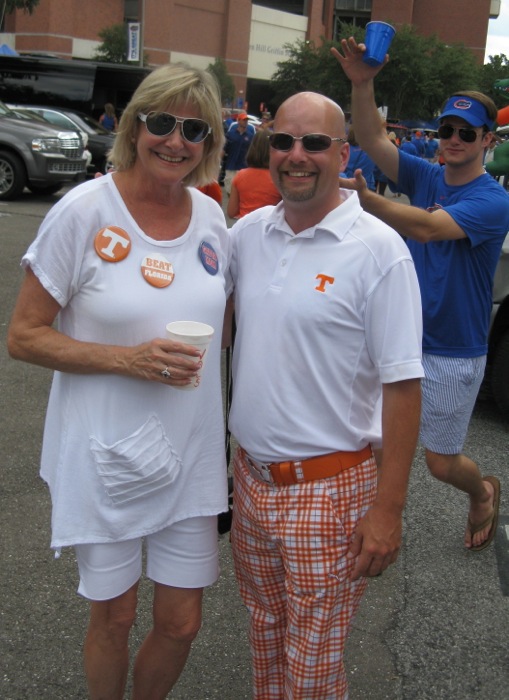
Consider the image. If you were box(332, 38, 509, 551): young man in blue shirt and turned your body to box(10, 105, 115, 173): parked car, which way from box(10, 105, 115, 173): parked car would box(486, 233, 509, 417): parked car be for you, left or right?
right

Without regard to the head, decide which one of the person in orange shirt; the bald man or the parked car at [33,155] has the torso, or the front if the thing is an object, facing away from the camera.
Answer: the person in orange shirt

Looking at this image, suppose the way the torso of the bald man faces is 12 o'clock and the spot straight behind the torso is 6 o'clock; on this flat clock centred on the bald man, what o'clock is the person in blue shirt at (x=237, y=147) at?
The person in blue shirt is roughly at 4 o'clock from the bald man.

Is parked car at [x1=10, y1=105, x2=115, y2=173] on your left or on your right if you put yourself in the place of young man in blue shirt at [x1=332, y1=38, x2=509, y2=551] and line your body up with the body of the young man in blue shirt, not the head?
on your right

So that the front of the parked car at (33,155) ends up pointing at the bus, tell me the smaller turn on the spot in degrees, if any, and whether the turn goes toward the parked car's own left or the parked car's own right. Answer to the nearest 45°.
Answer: approximately 135° to the parked car's own left

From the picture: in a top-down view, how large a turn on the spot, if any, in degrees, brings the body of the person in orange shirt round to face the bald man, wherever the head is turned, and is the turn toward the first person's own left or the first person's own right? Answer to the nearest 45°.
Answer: approximately 180°

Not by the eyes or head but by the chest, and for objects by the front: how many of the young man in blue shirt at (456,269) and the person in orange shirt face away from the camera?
1

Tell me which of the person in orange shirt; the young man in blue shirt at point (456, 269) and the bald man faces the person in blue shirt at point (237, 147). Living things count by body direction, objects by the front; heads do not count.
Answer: the person in orange shirt

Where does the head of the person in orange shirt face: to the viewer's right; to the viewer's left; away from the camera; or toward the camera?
away from the camera

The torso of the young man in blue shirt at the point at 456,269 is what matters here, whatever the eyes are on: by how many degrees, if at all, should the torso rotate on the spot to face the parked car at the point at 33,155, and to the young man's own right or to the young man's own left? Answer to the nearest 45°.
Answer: approximately 90° to the young man's own right

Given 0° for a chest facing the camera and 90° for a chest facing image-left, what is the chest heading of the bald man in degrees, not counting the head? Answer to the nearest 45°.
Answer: approximately 45°

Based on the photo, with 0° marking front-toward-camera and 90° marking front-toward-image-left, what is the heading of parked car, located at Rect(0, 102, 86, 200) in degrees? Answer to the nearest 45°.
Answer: approximately 315°

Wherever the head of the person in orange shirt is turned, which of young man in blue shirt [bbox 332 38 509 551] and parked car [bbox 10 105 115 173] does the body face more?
the parked car

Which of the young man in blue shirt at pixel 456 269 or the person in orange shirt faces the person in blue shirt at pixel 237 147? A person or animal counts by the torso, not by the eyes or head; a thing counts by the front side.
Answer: the person in orange shirt

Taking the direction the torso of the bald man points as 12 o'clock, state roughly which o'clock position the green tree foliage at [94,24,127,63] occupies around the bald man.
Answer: The green tree foliage is roughly at 4 o'clock from the bald man.

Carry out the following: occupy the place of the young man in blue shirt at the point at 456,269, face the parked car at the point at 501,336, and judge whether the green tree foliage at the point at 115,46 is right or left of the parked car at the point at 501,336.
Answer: left

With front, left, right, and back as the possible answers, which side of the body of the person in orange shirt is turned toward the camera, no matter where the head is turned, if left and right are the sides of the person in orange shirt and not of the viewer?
back
